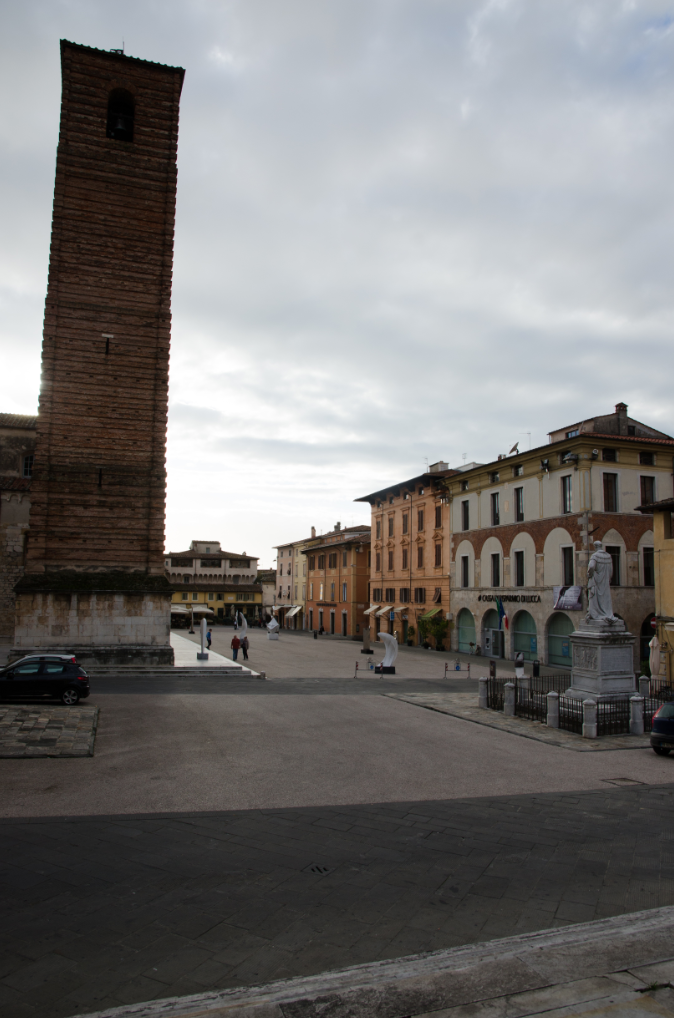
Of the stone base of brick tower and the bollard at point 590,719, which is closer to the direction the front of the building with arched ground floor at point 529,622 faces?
the stone base of brick tower

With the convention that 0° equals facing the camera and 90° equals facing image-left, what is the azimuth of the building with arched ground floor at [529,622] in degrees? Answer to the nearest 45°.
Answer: approximately 45°

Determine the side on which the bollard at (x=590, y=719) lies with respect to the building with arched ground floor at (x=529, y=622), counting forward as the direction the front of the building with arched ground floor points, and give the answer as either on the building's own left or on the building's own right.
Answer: on the building's own left

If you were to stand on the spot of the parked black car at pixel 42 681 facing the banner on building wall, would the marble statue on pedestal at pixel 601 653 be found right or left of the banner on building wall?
right
